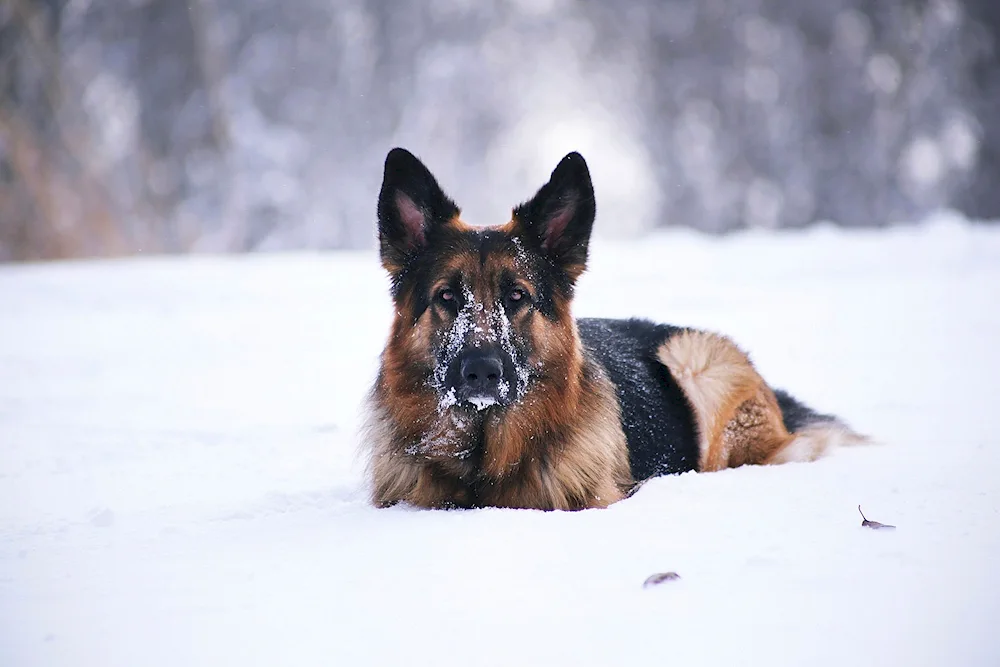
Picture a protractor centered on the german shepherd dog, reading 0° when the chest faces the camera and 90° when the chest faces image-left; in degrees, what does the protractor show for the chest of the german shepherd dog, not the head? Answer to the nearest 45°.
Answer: approximately 45°

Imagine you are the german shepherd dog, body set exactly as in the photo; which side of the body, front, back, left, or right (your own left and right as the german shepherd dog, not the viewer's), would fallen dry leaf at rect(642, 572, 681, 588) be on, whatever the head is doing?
left

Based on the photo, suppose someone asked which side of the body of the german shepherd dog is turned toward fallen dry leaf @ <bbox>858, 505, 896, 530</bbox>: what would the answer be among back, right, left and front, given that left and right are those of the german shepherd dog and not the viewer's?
left

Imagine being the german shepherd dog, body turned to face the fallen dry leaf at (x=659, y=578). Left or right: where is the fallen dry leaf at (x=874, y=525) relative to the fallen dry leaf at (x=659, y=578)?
left
